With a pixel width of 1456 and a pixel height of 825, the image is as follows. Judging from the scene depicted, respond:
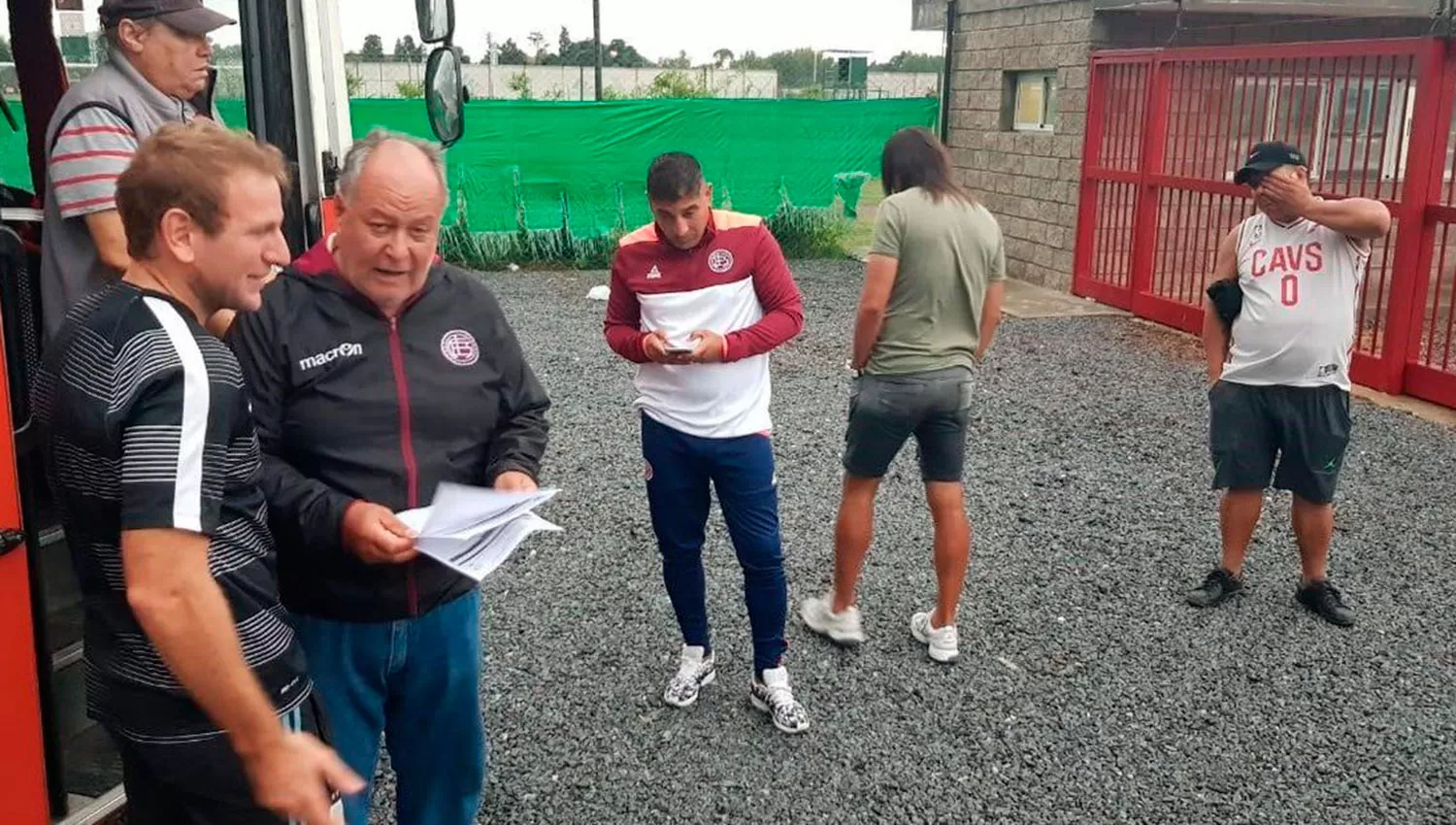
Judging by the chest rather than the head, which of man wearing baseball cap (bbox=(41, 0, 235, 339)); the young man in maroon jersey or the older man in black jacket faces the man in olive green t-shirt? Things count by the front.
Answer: the man wearing baseball cap

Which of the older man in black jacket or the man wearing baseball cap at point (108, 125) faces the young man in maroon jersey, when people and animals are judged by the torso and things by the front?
the man wearing baseball cap

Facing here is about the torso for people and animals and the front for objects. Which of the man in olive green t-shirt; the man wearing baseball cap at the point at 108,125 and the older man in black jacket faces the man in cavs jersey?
the man wearing baseball cap

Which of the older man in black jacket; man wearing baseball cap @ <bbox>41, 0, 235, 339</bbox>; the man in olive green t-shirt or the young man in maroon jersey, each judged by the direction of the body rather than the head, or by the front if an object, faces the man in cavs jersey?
the man wearing baseball cap

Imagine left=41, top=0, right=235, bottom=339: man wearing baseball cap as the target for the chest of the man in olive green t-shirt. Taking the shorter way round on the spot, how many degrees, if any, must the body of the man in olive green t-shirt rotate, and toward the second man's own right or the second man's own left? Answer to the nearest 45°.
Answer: approximately 90° to the second man's own left

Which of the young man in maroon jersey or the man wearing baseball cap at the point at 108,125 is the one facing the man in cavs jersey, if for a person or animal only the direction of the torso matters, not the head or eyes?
the man wearing baseball cap

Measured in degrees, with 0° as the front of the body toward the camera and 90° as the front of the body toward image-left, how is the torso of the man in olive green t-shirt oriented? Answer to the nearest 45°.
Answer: approximately 135°

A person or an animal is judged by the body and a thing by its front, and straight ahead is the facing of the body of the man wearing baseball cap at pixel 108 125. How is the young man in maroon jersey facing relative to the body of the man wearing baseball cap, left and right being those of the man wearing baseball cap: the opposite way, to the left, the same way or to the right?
to the right

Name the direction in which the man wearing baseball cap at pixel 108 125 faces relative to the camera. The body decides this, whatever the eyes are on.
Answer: to the viewer's right

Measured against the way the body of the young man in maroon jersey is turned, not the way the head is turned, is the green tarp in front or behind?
behind
